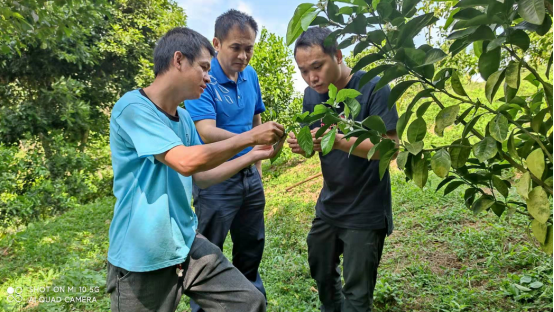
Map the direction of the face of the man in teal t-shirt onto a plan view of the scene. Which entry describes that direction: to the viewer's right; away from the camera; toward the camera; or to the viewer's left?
to the viewer's right

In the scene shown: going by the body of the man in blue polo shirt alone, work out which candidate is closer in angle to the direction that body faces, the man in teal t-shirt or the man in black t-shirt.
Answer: the man in black t-shirt

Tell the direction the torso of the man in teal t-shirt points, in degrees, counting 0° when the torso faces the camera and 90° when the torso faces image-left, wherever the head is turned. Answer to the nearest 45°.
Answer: approximately 270°

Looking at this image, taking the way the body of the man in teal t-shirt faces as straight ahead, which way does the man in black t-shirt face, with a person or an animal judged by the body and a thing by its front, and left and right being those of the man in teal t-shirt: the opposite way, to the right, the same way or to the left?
to the right

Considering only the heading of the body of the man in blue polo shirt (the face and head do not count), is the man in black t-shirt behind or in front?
in front

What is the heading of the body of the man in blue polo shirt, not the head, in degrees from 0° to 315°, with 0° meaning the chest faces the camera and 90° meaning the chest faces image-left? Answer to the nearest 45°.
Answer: approximately 315°

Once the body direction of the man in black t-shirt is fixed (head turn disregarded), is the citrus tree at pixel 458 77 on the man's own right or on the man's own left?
on the man's own left

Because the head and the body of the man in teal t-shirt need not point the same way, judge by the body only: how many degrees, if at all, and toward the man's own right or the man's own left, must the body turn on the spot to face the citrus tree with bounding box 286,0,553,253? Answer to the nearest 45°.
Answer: approximately 45° to the man's own right

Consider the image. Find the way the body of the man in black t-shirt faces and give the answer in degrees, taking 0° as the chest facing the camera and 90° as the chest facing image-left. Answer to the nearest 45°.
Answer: approximately 45°

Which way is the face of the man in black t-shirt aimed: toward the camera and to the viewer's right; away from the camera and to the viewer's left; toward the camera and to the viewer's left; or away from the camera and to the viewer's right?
toward the camera and to the viewer's left

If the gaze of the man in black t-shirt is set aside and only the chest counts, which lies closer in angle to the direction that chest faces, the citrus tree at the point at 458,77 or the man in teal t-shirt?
the man in teal t-shirt

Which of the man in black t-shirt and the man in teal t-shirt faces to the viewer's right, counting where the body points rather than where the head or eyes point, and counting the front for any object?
the man in teal t-shirt

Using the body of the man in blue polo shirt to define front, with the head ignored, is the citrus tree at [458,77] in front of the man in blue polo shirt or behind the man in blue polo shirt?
in front

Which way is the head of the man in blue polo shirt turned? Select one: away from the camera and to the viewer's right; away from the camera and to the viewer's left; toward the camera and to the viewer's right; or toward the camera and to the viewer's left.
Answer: toward the camera and to the viewer's right

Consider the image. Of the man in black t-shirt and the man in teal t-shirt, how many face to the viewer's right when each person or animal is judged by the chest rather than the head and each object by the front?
1

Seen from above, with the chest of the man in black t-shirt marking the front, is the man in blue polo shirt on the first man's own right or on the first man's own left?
on the first man's own right

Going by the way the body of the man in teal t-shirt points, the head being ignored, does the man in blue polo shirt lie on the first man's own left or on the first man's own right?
on the first man's own left
